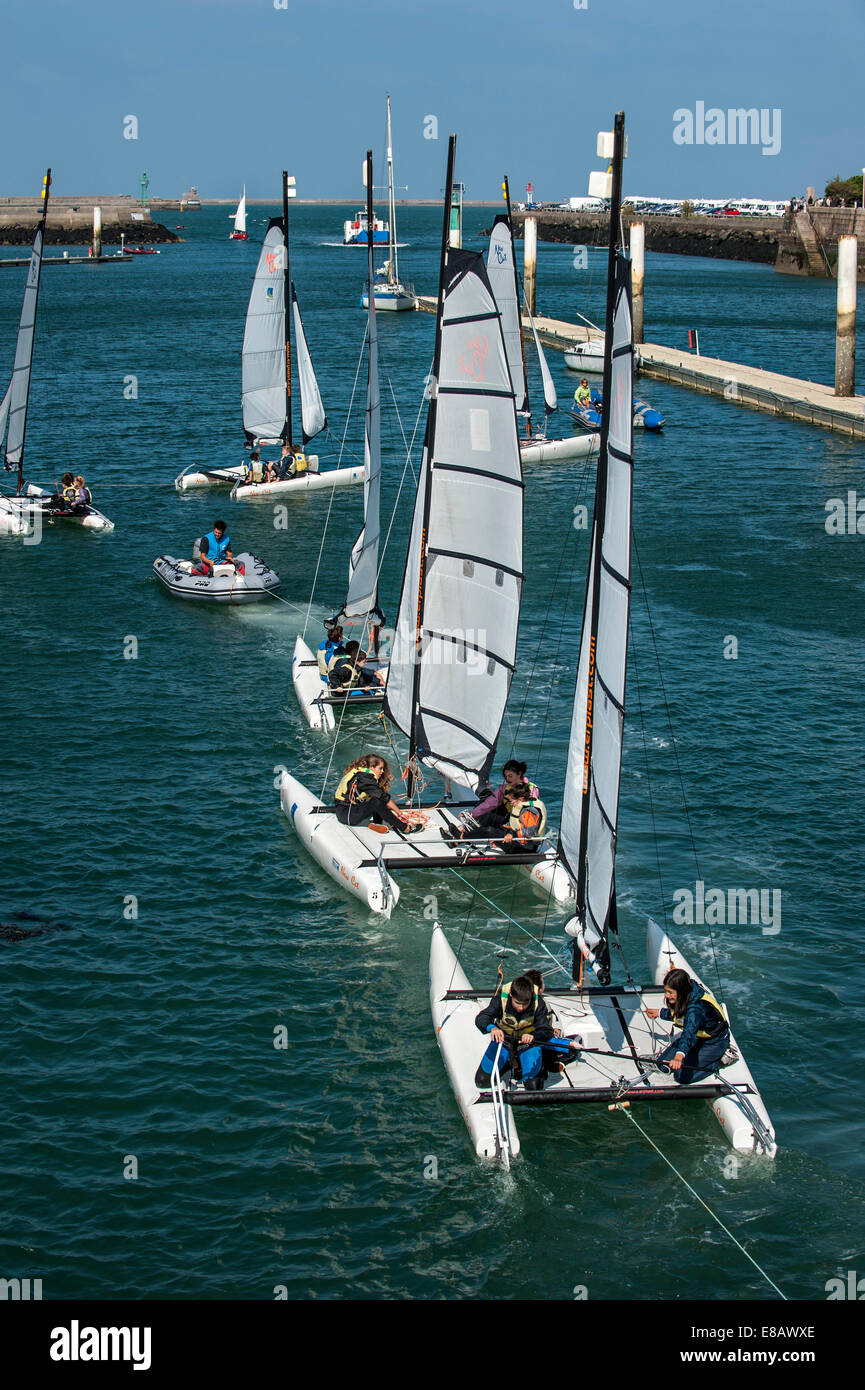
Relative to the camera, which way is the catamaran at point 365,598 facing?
away from the camera

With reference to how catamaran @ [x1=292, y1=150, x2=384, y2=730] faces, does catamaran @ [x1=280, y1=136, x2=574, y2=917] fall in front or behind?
behind

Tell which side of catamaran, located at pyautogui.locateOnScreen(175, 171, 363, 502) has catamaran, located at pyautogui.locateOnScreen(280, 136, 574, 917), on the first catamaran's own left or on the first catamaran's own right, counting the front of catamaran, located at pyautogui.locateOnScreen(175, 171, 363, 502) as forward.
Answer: on the first catamaran's own right

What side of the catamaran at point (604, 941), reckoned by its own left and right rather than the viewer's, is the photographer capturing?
back

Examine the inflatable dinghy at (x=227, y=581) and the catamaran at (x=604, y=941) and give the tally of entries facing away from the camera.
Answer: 1

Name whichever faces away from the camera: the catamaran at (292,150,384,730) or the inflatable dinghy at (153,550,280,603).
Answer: the catamaran

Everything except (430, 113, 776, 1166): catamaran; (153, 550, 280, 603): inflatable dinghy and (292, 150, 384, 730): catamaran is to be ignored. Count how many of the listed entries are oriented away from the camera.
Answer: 2

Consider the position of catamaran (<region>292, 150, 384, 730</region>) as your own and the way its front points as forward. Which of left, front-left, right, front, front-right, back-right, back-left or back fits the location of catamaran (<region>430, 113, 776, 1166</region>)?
back
